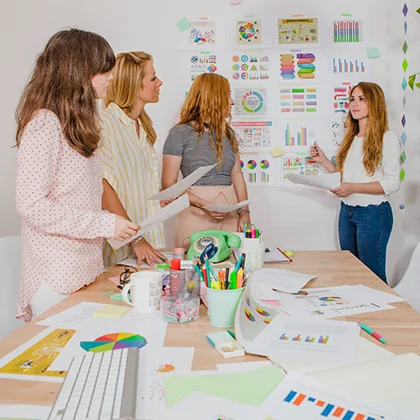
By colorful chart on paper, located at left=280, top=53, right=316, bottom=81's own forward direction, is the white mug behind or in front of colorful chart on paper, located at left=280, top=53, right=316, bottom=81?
in front

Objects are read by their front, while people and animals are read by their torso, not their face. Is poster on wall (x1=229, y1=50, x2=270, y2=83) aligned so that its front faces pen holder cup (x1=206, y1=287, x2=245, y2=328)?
yes

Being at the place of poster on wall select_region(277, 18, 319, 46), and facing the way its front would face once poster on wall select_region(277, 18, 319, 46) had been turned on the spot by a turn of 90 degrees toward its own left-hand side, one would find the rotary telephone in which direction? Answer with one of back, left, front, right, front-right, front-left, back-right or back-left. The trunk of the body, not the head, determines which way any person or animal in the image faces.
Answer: right

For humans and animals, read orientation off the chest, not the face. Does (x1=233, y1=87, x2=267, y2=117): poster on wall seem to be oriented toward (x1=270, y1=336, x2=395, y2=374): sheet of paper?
yes

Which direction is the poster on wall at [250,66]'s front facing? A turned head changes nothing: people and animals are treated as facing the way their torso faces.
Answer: toward the camera

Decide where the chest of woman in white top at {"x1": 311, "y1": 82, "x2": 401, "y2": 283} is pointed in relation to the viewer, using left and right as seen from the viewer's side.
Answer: facing the viewer and to the left of the viewer

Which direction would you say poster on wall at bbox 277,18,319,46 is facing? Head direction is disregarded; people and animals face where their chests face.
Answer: toward the camera

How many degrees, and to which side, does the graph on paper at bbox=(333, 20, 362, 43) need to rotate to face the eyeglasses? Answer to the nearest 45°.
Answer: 0° — it already faces it

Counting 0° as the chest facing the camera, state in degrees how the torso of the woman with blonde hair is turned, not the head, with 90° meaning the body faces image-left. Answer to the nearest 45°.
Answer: approximately 315°

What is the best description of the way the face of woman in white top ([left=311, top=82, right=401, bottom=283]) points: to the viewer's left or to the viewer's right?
to the viewer's left

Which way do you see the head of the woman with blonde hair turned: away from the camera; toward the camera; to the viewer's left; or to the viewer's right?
to the viewer's right

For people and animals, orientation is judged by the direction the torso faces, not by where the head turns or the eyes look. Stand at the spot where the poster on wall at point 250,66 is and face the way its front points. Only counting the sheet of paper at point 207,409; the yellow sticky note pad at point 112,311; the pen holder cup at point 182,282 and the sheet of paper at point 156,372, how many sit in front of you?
4

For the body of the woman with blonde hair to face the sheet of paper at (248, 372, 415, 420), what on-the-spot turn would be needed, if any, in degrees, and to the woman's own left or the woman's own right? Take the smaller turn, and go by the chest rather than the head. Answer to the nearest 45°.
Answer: approximately 45° to the woman's own right

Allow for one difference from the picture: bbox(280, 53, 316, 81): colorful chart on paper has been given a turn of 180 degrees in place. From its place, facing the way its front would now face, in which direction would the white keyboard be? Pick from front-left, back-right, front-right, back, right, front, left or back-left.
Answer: back

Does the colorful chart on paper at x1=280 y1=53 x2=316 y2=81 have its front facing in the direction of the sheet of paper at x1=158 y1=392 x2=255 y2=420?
yes

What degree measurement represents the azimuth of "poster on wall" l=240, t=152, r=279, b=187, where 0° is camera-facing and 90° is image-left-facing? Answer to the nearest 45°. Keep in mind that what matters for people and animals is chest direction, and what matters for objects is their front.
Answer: approximately 0°

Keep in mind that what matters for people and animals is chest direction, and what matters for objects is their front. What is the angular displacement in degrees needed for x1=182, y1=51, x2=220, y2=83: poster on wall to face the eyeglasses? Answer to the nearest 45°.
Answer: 0° — it already faces it
